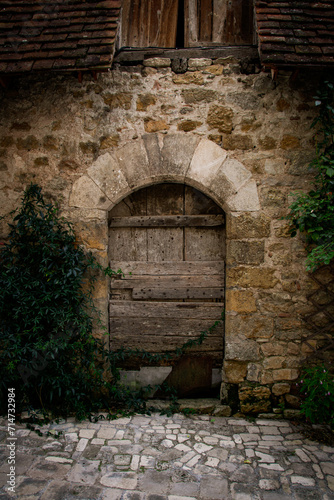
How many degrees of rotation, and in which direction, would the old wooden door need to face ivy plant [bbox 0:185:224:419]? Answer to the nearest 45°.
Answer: approximately 90° to its right

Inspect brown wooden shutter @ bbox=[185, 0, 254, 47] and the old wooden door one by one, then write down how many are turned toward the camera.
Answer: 2

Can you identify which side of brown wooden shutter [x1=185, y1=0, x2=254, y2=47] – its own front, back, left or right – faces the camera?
front

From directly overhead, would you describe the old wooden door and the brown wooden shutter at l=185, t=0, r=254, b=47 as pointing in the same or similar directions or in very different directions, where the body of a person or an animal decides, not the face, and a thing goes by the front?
same or similar directions

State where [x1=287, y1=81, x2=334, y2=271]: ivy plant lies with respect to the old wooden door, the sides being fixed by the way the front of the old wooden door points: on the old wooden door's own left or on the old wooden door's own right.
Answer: on the old wooden door's own left

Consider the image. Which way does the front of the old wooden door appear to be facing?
toward the camera
